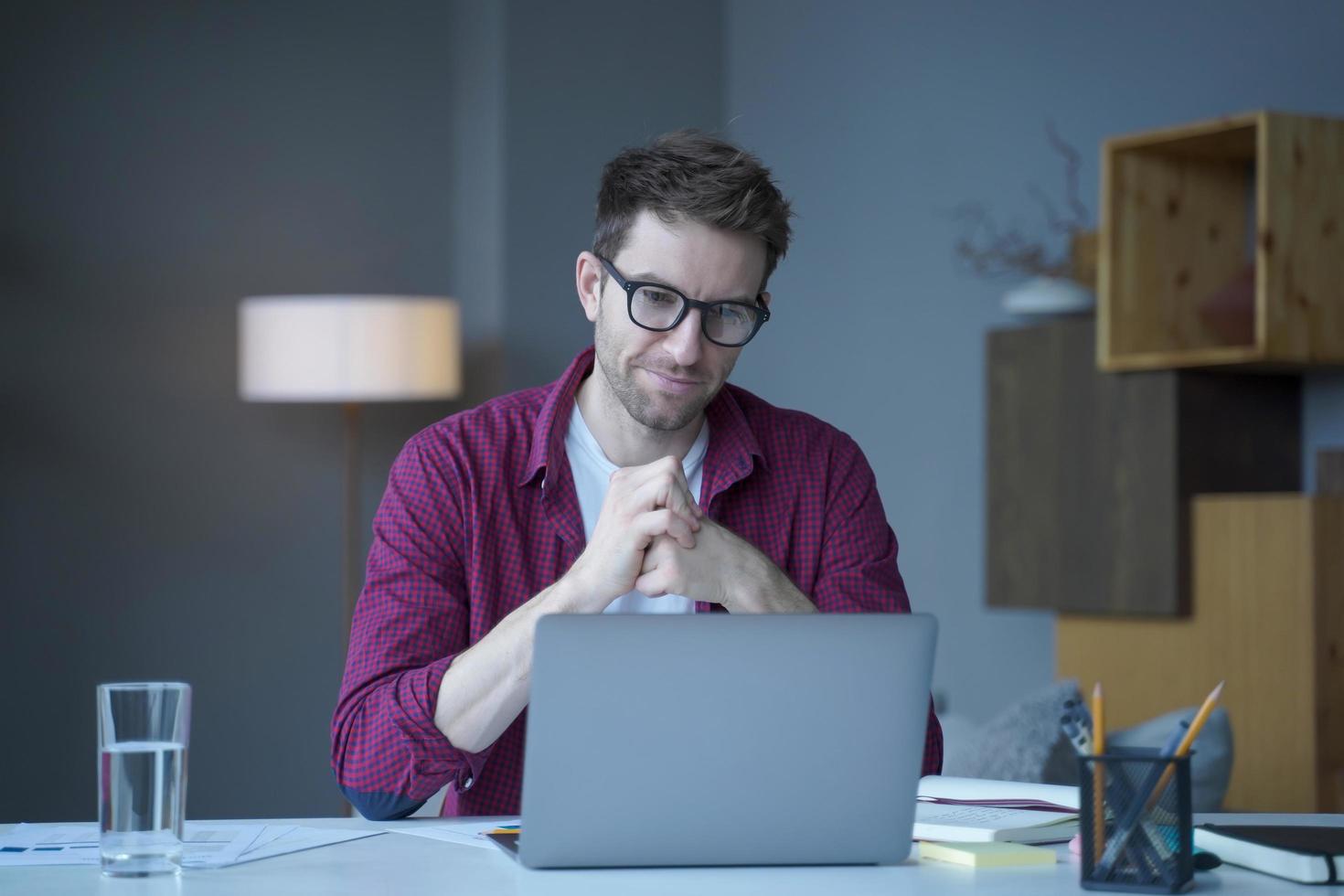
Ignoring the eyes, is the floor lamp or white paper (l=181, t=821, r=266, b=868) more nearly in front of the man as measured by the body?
the white paper

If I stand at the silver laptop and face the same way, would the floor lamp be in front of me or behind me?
in front

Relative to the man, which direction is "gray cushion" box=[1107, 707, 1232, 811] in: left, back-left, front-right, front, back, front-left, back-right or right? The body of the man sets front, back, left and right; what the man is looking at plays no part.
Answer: back-left

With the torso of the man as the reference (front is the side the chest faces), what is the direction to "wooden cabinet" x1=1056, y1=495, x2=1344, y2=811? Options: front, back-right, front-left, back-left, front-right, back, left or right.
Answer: back-left

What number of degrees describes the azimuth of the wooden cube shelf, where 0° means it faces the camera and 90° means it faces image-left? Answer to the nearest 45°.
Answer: approximately 45°

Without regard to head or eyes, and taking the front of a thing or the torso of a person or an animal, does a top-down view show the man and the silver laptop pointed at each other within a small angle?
yes

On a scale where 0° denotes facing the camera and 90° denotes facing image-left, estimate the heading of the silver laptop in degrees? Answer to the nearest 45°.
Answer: approximately 180°

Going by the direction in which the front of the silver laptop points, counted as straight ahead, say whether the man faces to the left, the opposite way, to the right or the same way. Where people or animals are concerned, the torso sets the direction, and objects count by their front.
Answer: the opposite way

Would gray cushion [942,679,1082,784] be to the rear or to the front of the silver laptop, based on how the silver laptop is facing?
to the front

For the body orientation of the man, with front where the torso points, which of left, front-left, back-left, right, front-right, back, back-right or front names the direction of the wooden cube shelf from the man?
back-left

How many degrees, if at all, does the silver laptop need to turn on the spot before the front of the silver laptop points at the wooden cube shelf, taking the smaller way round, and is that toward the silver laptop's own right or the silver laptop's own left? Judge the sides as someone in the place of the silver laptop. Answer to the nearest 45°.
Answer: approximately 45° to the silver laptop's own right

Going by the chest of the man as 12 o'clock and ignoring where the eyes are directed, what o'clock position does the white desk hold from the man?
The white desk is roughly at 12 o'clock from the man.
